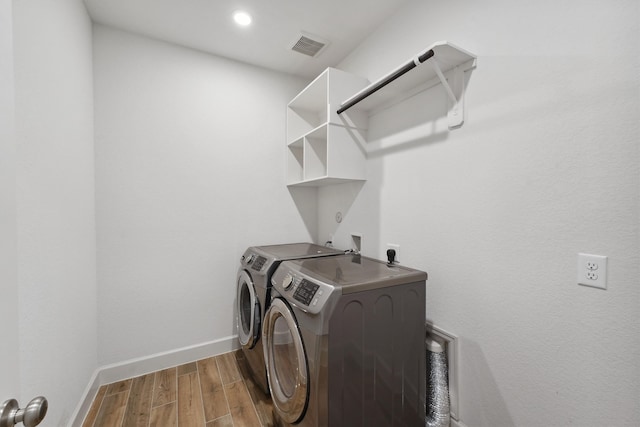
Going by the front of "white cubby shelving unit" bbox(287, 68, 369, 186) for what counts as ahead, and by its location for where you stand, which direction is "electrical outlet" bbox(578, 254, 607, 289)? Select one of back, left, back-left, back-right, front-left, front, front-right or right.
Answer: left

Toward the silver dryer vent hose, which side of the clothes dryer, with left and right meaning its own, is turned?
back

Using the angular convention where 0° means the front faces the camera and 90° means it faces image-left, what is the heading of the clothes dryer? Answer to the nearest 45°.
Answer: approximately 45°

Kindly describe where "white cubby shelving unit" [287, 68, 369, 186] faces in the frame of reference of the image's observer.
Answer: facing the viewer and to the left of the viewer

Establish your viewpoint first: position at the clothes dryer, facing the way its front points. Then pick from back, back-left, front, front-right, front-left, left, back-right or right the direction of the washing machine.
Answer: right

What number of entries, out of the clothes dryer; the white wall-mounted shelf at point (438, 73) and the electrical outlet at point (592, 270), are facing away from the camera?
0

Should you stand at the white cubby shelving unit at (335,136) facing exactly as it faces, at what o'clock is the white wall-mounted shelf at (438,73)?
The white wall-mounted shelf is roughly at 9 o'clock from the white cubby shelving unit.

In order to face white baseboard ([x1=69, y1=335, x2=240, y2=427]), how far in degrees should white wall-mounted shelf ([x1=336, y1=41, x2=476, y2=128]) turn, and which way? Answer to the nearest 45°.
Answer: approximately 45° to its right
